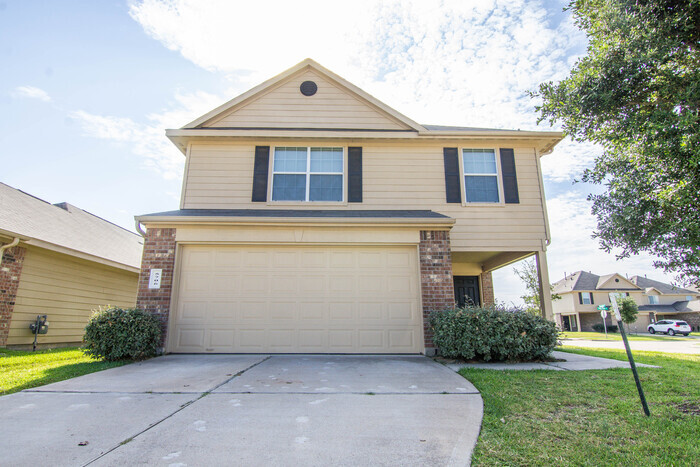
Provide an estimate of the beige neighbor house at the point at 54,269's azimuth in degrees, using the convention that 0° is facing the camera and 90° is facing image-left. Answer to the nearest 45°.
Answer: approximately 45°

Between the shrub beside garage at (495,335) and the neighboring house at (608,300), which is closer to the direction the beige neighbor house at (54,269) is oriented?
the shrub beside garage

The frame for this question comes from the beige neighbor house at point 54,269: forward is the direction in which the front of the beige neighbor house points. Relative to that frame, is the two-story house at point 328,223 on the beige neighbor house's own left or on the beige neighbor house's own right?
on the beige neighbor house's own left

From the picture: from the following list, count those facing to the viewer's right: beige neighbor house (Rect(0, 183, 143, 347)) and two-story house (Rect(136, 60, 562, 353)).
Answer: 0

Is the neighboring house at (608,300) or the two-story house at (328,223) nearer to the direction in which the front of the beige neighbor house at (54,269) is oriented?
the two-story house

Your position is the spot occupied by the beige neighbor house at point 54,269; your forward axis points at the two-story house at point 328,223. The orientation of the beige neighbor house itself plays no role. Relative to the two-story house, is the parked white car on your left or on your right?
left

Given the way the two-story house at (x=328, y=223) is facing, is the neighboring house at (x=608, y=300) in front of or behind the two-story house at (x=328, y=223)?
behind

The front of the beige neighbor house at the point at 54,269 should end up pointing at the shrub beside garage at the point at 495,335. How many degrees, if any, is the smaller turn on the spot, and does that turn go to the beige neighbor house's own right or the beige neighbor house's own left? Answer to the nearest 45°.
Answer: approximately 90° to the beige neighbor house's own left

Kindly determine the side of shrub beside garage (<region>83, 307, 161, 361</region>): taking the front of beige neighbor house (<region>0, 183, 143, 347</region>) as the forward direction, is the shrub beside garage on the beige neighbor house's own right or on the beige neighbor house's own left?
on the beige neighbor house's own left

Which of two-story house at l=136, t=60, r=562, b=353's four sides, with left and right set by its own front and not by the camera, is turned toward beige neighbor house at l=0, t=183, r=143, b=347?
right

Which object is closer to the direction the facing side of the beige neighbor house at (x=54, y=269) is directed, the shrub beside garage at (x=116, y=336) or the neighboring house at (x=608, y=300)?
the shrub beside garage

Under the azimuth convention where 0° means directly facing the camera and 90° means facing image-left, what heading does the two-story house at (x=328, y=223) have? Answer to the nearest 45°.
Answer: approximately 0°

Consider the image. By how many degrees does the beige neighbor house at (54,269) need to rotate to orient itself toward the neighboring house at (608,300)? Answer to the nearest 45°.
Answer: approximately 135° to its left
